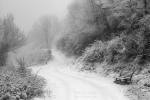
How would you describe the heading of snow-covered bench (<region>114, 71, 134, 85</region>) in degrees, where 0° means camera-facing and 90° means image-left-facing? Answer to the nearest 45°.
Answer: approximately 45°
